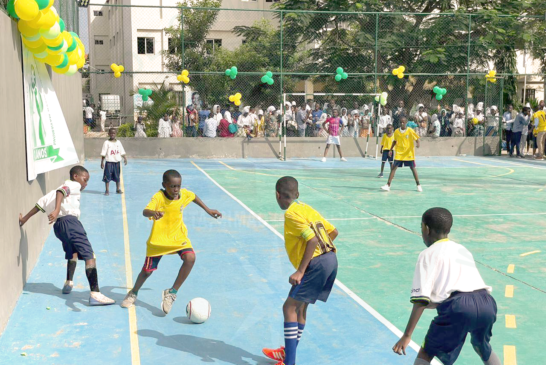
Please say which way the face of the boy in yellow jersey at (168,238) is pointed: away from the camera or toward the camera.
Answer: toward the camera

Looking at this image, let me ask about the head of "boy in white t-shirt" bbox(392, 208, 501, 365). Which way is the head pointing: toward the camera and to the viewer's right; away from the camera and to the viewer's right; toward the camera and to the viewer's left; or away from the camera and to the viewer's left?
away from the camera and to the viewer's left

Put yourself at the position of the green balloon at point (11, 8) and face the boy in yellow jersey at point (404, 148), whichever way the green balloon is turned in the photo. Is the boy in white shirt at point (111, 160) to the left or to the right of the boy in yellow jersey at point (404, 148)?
left

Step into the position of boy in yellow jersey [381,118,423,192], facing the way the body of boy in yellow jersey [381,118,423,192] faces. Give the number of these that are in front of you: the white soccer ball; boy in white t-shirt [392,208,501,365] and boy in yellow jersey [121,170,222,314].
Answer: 3

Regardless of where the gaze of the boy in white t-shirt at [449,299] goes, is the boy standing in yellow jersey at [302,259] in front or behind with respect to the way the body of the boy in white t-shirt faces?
in front

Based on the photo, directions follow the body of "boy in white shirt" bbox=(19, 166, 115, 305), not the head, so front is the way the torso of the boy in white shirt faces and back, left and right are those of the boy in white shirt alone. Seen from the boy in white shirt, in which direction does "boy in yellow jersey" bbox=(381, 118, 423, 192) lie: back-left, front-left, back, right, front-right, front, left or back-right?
front-left

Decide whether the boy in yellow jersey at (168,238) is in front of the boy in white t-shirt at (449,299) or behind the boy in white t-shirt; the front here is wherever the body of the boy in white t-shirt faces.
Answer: in front

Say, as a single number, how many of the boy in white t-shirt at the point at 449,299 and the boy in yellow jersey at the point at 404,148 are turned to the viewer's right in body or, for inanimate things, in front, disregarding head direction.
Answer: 0

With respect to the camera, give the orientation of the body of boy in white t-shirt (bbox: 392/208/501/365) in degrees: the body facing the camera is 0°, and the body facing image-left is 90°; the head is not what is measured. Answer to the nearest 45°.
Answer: approximately 135°

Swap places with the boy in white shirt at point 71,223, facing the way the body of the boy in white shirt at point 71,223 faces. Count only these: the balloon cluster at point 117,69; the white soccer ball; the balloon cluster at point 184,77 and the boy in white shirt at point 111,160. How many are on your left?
3

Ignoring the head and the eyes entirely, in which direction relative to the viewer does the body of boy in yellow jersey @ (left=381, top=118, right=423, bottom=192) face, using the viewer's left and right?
facing the viewer

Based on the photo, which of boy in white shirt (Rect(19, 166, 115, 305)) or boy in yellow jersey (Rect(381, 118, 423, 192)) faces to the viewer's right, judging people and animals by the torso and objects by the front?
the boy in white shirt

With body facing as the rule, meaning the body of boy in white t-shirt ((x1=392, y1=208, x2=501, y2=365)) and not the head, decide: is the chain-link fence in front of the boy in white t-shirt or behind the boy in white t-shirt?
in front

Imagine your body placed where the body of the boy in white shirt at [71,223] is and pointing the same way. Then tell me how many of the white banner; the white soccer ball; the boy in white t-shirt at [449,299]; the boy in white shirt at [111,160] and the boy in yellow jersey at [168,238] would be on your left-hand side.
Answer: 2

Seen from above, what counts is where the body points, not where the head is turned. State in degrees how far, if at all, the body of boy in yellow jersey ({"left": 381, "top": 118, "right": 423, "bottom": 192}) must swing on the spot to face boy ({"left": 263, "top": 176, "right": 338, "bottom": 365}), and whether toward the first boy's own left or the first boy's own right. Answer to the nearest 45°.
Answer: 0° — they already face them

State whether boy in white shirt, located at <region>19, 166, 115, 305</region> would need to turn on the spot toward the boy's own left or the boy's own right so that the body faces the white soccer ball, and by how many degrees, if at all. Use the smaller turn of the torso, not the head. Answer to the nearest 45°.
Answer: approximately 45° to the boy's own right

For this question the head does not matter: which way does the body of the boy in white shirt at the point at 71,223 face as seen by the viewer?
to the viewer's right

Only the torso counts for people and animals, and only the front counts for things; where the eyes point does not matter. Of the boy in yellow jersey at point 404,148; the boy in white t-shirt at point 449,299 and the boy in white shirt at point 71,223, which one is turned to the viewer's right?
the boy in white shirt

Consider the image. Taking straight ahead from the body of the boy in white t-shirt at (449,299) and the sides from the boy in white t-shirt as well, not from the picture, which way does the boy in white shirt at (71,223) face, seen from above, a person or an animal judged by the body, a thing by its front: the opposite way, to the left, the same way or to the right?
to the right
